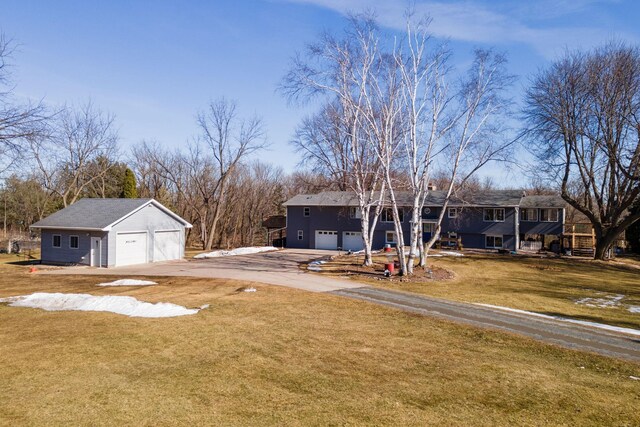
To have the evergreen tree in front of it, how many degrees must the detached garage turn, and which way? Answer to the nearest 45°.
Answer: approximately 135° to its left

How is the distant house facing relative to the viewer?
toward the camera

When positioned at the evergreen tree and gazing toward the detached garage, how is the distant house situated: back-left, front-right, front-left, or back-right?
front-left

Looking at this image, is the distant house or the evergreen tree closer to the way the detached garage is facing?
the distant house

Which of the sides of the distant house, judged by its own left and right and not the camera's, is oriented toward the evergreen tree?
right

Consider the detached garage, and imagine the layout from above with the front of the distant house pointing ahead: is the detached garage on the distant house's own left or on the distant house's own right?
on the distant house's own right

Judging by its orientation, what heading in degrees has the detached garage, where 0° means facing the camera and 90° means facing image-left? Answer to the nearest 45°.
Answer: approximately 315°

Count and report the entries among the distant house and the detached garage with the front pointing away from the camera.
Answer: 0
